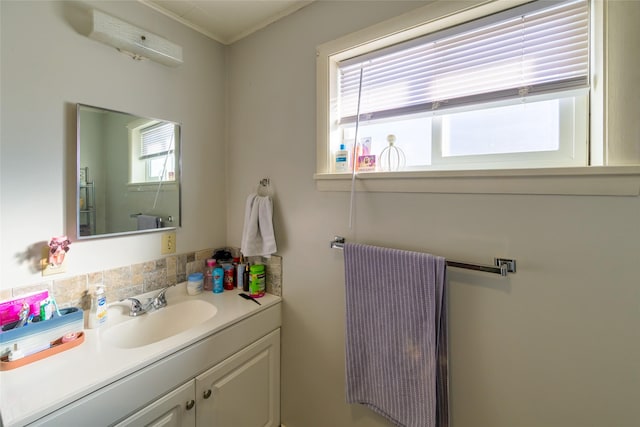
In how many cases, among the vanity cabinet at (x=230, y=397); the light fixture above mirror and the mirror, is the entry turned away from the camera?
0

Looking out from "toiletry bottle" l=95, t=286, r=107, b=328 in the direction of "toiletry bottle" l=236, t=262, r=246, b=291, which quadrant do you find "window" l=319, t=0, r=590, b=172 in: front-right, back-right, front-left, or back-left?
front-right

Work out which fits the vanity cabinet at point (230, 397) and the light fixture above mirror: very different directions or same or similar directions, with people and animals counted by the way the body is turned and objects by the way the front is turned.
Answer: same or similar directions

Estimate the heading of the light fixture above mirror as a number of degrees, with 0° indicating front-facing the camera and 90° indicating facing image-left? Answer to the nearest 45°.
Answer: approximately 315°

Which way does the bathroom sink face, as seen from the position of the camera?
facing the viewer and to the right of the viewer

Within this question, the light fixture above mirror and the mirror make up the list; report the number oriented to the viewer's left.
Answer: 0

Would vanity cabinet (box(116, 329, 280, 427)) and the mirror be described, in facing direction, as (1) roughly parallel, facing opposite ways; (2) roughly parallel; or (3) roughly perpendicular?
roughly parallel

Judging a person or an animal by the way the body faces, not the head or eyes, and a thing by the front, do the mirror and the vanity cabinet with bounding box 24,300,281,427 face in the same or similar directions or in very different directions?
same or similar directions

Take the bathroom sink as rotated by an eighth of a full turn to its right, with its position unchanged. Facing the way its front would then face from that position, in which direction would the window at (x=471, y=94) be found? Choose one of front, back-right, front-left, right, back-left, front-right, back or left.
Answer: front-left

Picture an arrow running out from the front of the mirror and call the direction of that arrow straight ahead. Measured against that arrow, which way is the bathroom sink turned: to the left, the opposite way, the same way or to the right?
the same way

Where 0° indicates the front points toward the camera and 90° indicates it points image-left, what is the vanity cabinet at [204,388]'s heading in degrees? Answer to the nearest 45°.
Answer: approximately 315°

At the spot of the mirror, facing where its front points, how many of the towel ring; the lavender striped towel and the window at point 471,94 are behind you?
0
